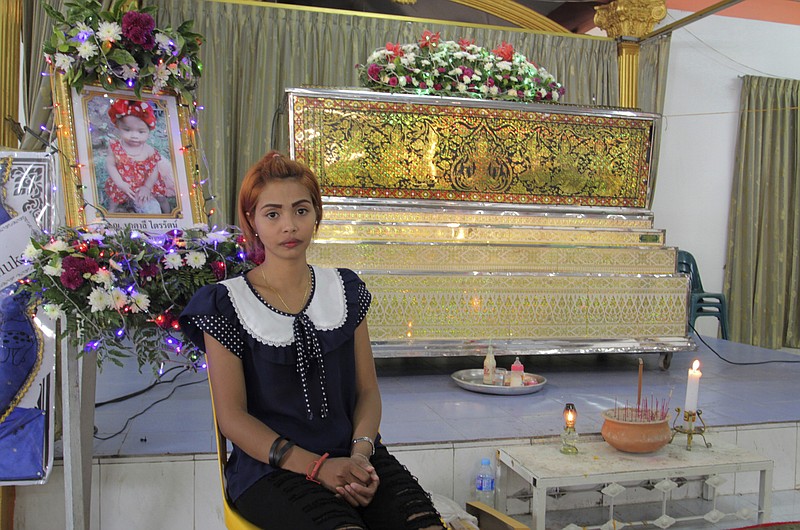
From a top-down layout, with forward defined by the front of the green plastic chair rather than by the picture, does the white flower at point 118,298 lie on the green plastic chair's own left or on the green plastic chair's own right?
on the green plastic chair's own right

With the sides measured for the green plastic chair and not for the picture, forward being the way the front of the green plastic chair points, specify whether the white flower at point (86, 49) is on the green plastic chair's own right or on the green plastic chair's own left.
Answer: on the green plastic chair's own right
